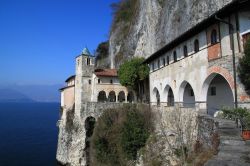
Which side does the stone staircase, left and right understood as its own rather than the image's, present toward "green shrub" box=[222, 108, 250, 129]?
back

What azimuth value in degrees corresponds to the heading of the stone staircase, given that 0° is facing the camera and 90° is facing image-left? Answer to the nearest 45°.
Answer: approximately 0°

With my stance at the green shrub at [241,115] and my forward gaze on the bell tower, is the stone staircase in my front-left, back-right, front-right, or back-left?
back-left

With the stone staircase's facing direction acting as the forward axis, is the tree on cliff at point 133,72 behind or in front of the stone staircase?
behind

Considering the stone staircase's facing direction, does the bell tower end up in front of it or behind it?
behind

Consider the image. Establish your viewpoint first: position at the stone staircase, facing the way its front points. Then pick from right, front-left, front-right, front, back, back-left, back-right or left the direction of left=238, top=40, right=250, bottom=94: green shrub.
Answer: back
